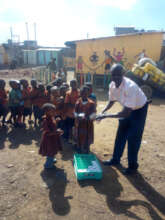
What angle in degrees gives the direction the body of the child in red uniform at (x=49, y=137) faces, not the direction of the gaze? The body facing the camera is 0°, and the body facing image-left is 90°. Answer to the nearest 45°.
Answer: approximately 315°

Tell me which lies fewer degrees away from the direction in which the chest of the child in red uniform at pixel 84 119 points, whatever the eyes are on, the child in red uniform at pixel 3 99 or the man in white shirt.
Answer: the man in white shirt

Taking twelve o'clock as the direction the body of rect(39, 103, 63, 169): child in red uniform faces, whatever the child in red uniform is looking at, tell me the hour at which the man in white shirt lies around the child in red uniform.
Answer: The man in white shirt is roughly at 11 o'clock from the child in red uniform.

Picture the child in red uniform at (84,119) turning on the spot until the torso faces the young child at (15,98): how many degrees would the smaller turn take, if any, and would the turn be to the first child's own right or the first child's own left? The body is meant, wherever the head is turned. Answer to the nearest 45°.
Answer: approximately 135° to the first child's own right

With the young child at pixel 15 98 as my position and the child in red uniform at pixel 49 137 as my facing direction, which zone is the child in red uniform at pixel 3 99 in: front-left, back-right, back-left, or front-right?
back-right

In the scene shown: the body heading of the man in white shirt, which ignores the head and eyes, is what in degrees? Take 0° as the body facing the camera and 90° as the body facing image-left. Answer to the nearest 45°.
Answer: approximately 45°

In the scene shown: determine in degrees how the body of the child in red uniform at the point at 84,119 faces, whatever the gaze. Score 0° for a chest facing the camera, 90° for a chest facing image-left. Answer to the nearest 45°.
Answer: approximately 0°

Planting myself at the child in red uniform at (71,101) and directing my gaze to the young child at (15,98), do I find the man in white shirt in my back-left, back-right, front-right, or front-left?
back-left

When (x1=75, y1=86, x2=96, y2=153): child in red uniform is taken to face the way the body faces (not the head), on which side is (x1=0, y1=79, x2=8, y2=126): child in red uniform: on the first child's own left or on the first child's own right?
on the first child's own right
